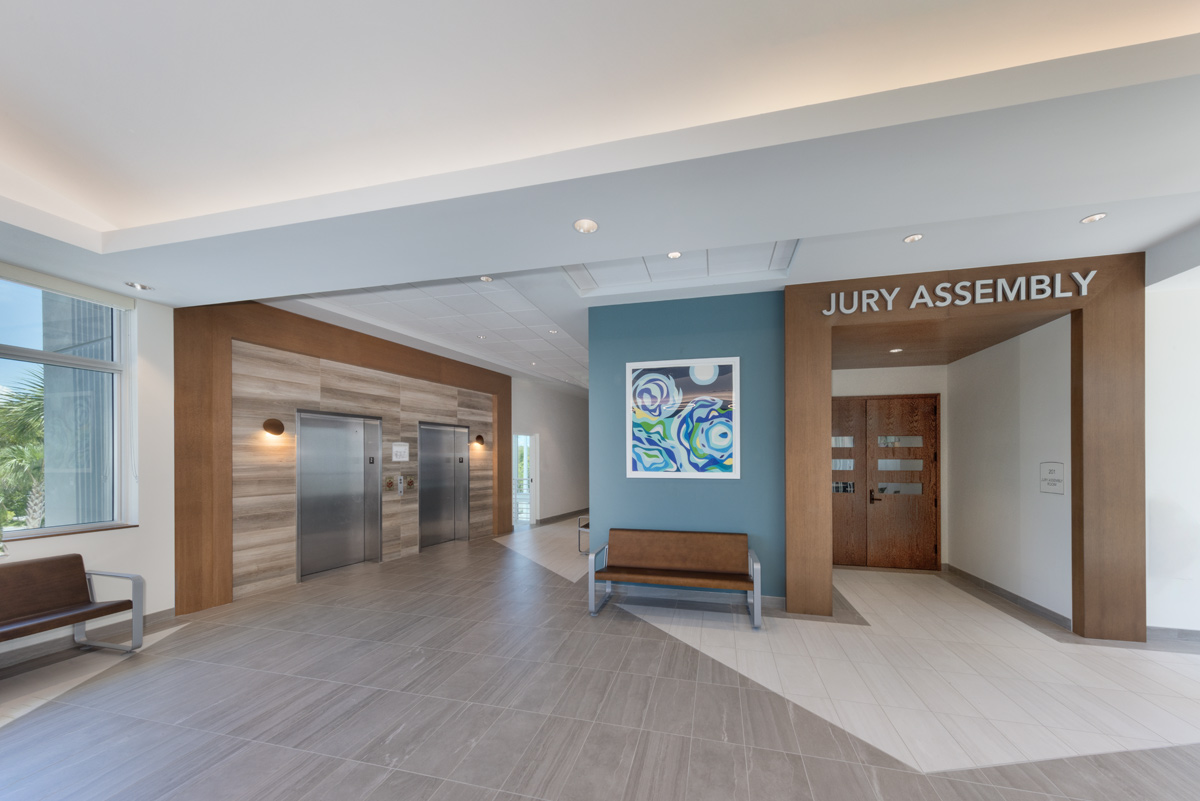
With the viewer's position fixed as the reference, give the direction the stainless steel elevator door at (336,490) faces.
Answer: facing the viewer and to the right of the viewer

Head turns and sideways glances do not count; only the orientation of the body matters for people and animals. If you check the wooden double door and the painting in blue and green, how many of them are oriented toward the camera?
2

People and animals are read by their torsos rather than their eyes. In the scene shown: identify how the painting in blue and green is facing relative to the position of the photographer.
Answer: facing the viewer

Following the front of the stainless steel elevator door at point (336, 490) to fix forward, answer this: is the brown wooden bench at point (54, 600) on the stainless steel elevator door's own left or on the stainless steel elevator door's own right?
on the stainless steel elevator door's own right

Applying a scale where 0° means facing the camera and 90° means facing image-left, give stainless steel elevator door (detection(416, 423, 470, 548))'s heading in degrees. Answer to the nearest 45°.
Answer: approximately 315°

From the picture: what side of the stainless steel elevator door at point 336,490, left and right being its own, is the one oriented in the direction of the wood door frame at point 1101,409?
front

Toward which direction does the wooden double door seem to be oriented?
toward the camera
